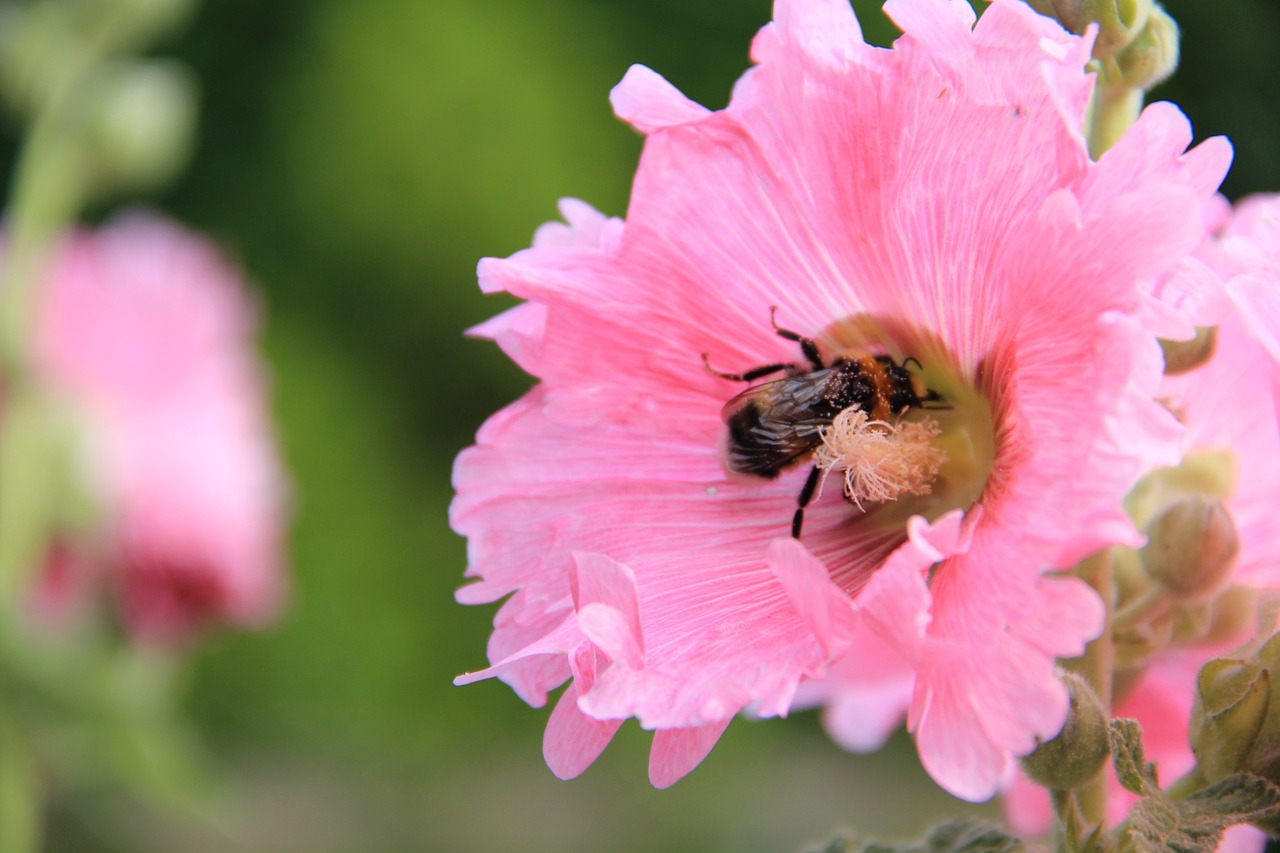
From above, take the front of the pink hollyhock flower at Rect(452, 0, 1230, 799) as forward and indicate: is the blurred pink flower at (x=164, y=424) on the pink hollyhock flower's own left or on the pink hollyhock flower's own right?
on the pink hollyhock flower's own right

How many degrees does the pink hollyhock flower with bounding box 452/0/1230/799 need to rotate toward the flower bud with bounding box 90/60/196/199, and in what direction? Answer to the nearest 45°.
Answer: approximately 90° to its right

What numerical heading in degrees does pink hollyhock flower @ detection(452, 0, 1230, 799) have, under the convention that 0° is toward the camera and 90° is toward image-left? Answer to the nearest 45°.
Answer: approximately 45°
